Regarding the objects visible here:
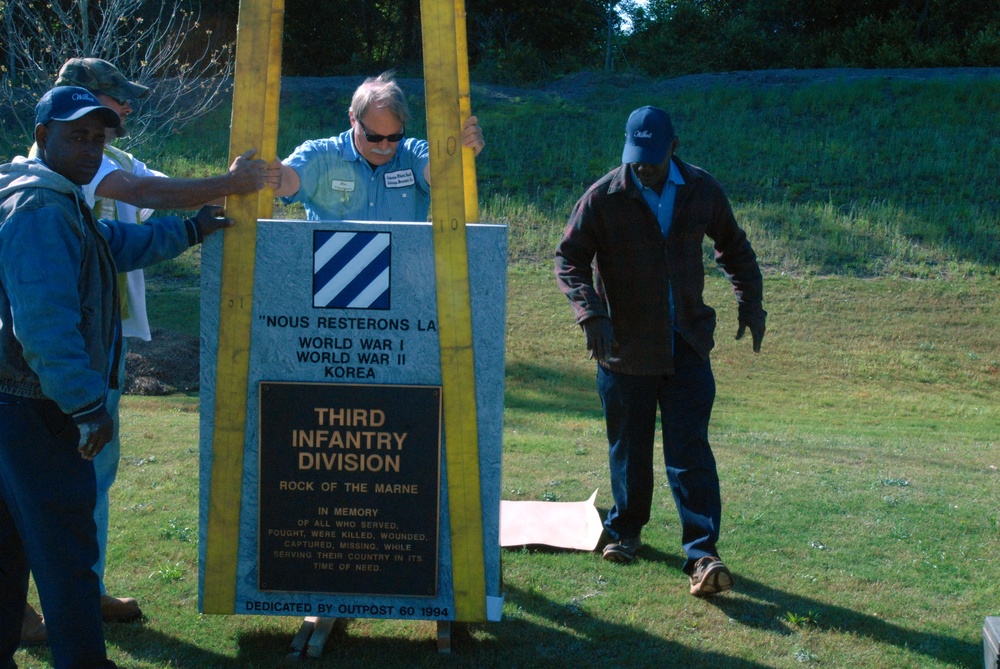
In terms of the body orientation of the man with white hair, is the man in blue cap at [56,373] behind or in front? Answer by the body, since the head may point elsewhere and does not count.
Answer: in front

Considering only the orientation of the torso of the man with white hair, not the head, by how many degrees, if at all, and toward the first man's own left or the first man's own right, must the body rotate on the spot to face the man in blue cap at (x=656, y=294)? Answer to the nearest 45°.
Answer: approximately 90° to the first man's own left

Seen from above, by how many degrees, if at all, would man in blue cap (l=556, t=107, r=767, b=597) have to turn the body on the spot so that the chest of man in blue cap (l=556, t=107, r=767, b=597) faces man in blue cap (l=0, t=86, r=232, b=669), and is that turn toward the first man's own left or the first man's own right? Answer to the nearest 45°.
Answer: approximately 45° to the first man's own right

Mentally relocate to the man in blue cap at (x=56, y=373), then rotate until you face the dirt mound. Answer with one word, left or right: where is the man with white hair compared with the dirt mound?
right

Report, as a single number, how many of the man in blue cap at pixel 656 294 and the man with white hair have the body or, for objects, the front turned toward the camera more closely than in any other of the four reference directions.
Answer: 2

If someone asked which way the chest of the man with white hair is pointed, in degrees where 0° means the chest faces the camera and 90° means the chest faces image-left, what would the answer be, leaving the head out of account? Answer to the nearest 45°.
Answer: approximately 0°

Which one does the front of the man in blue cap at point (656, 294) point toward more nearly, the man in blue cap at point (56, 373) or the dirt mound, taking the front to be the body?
the man in blue cap

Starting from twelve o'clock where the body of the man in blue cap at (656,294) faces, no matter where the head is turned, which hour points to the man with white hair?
The man with white hair is roughly at 2 o'clock from the man in blue cap.

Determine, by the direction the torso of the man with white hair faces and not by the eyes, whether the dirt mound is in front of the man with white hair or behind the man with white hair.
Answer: behind
